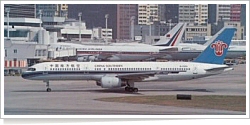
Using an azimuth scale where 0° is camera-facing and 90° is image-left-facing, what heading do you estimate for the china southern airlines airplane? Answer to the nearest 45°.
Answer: approximately 90°
